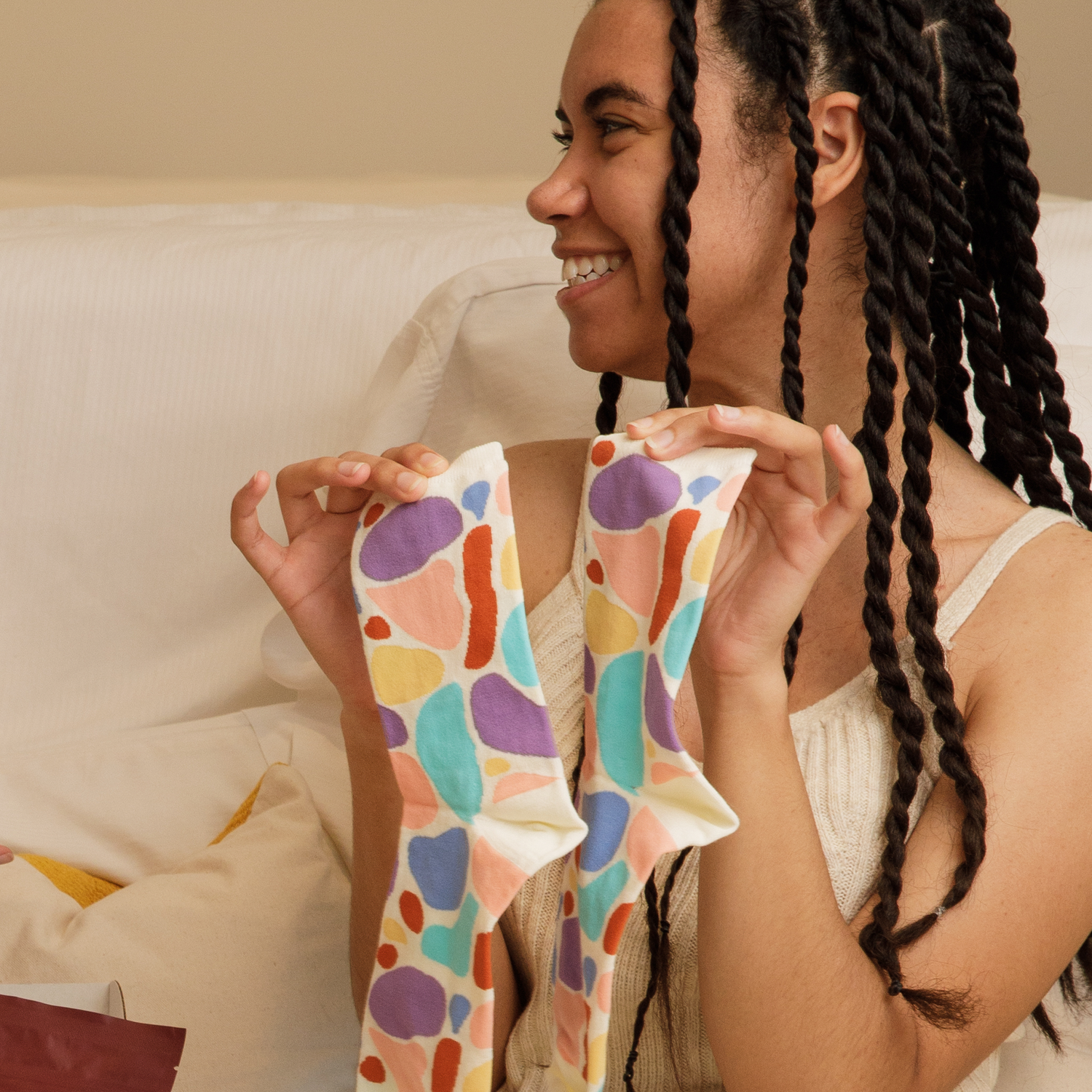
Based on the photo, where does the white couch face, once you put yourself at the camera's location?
facing the viewer

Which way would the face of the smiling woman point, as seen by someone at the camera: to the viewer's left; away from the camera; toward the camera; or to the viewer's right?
to the viewer's left

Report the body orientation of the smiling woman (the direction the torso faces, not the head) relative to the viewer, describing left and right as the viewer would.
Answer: facing the viewer and to the left of the viewer
